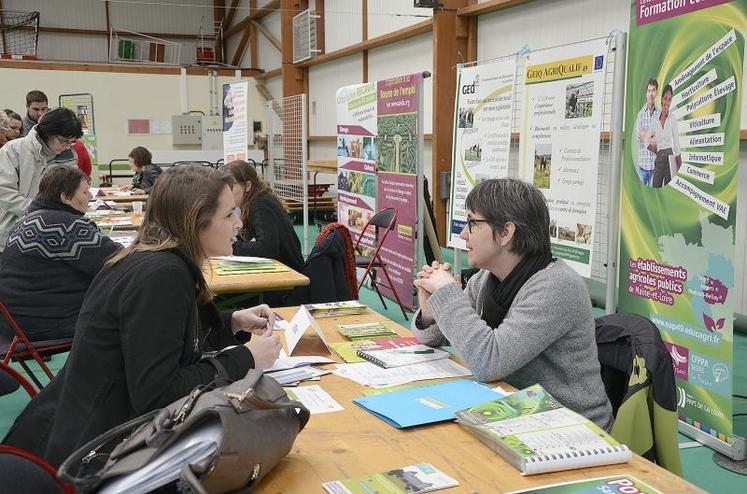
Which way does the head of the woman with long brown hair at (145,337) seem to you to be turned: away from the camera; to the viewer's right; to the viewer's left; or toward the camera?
to the viewer's right

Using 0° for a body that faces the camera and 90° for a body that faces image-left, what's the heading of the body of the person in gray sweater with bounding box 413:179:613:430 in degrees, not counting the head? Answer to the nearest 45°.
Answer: approximately 90°

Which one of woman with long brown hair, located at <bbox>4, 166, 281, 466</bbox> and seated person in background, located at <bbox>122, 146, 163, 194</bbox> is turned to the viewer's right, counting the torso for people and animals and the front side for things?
the woman with long brown hair

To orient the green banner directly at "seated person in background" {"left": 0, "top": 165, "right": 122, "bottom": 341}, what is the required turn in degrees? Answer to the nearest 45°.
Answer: approximately 45° to its right

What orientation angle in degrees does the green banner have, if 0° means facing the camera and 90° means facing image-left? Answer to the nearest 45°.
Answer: approximately 45°

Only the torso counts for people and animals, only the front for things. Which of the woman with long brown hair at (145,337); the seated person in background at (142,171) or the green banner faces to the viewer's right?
the woman with long brown hair

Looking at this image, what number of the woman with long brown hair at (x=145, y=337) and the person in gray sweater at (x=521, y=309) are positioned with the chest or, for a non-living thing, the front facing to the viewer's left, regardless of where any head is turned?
1

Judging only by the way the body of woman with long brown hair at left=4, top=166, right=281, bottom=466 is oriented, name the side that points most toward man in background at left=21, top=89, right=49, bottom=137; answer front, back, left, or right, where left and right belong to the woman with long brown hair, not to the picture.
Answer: left

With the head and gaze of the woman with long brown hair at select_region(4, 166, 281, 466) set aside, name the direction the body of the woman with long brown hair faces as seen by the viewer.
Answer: to the viewer's right

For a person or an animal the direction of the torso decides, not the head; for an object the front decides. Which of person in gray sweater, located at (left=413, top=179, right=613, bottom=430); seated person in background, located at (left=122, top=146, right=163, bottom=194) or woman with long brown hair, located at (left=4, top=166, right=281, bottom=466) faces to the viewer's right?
the woman with long brown hair

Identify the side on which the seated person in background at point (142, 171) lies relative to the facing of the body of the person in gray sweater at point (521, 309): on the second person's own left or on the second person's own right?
on the second person's own right

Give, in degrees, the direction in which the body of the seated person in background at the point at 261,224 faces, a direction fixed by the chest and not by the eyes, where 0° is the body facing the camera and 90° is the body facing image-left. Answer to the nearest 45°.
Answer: approximately 90°

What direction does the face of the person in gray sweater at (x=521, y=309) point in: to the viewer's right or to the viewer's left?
to the viewer's left

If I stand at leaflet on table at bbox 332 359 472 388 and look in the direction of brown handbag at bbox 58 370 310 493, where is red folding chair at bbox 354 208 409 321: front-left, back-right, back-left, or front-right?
back-right

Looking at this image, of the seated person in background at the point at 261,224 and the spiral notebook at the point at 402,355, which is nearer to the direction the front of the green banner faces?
the spiral notebook
